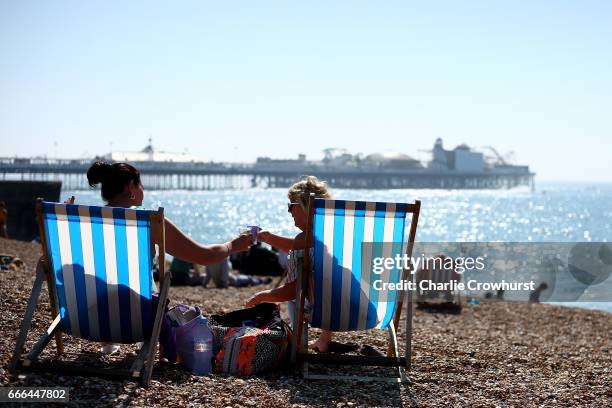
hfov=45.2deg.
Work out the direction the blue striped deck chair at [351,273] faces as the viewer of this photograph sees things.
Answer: facing away from the viewer

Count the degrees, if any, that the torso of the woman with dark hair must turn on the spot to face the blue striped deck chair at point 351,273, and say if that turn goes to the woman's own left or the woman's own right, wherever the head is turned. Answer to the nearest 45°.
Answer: approximately 45° to the woman's own right

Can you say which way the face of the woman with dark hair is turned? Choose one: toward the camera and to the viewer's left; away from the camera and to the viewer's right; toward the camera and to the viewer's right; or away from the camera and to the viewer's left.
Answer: away from the camera and to the viewer's right

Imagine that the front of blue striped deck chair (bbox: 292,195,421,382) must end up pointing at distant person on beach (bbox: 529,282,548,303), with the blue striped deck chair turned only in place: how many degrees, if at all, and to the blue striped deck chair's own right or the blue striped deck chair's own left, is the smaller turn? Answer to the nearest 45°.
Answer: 0° — it already faces them

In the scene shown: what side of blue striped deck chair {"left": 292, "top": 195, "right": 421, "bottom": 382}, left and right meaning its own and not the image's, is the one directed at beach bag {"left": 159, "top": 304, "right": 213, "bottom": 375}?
left

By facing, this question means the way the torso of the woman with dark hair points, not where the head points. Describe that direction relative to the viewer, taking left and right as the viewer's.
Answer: facing away from the viewer and to the right of the viewer
